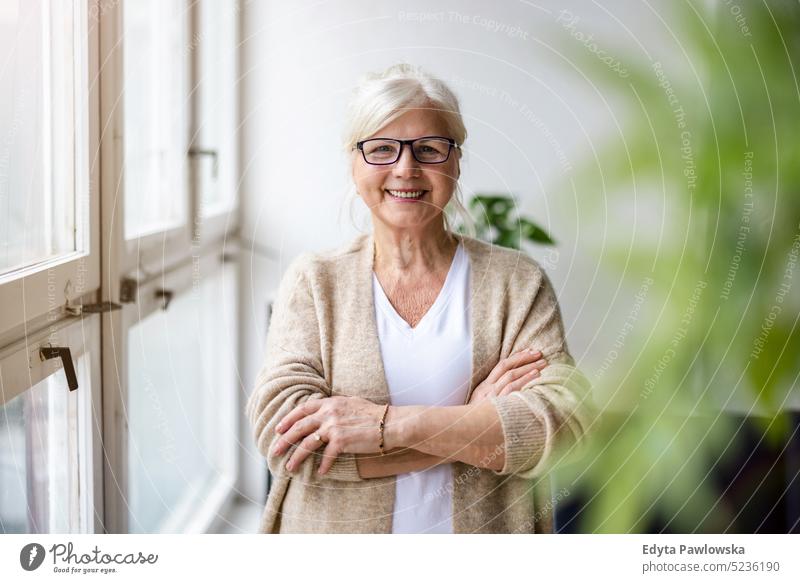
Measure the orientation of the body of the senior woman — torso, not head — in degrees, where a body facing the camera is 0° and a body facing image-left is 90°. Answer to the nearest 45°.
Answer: approximately 0°
